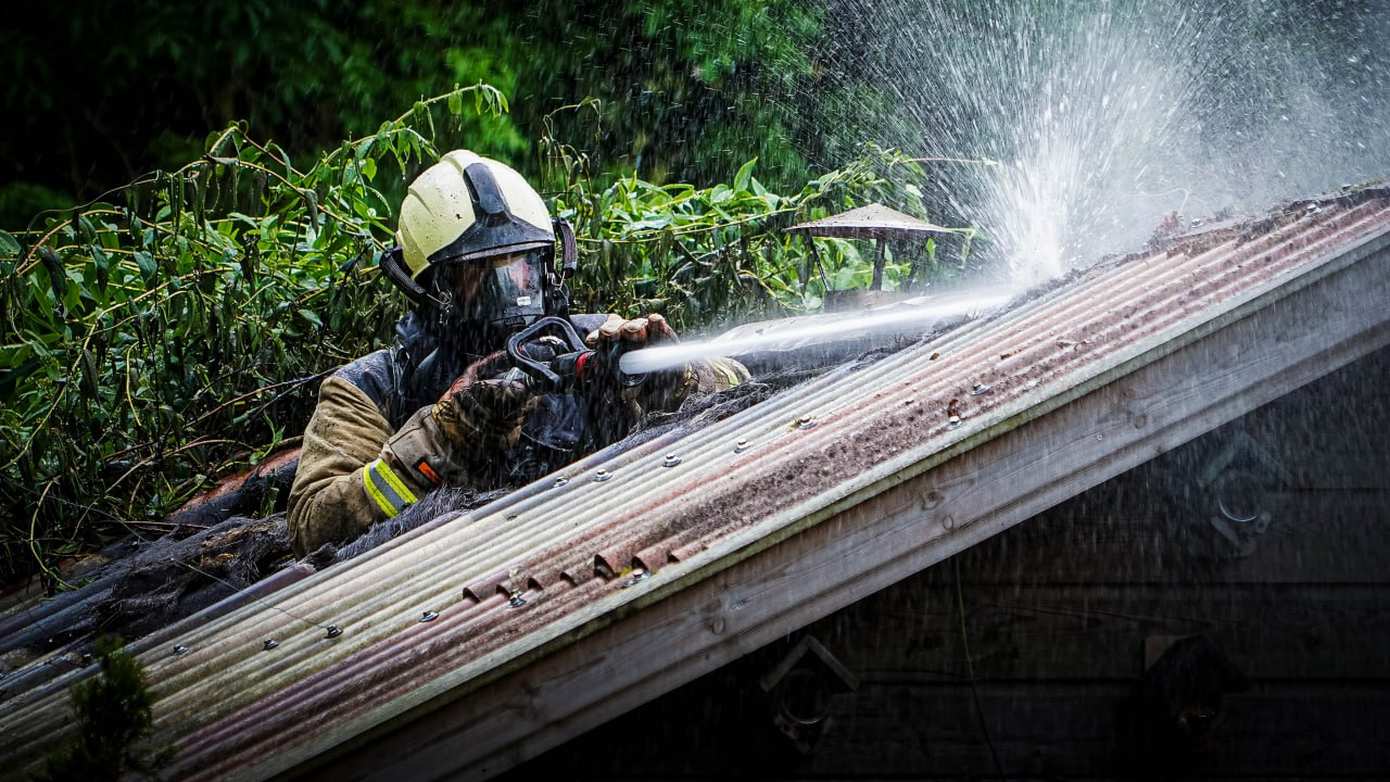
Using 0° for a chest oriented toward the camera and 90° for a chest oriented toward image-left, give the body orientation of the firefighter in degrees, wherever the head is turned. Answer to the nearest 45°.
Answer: approximately 315°

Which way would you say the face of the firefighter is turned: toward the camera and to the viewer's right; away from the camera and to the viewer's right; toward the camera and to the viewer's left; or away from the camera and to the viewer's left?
toward the camera and to the viewer's right

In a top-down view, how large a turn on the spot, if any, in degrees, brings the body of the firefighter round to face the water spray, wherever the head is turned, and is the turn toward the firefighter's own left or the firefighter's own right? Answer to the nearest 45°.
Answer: approximately 45° to the firefighter's own left
